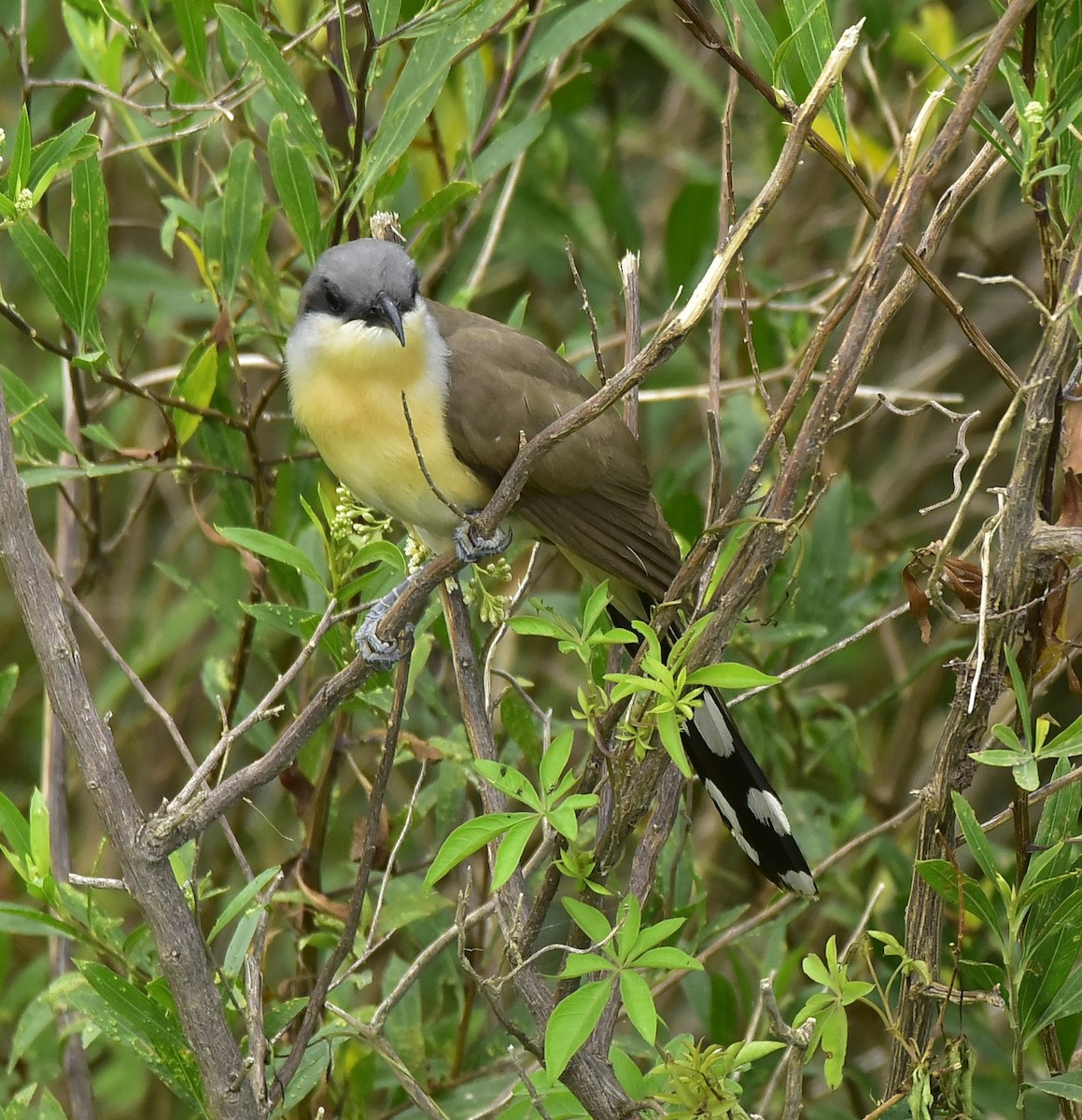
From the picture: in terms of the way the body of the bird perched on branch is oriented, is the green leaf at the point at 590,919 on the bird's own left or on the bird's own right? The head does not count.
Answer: on the bird's own left

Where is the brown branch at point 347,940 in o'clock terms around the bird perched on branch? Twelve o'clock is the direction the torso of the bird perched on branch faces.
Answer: The brown branch is roughly at 1 o'clock from the bird perched on branch.

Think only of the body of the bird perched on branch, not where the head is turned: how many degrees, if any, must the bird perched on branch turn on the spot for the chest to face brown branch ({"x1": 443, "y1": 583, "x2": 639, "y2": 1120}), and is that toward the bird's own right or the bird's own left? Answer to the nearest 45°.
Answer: approximately 45° to the bird's own left

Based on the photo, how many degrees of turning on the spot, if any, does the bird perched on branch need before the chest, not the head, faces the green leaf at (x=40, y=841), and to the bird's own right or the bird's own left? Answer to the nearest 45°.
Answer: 0° — it already faces it

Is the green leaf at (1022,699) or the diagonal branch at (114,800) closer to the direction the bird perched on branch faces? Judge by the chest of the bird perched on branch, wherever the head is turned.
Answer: the diagonal branch

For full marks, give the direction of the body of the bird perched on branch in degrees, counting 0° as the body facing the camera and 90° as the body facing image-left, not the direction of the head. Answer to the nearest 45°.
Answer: approximately 45°

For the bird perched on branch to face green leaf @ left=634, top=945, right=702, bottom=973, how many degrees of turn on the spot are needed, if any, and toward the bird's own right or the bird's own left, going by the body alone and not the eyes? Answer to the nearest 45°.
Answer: approximately 45° to the bird's own left
